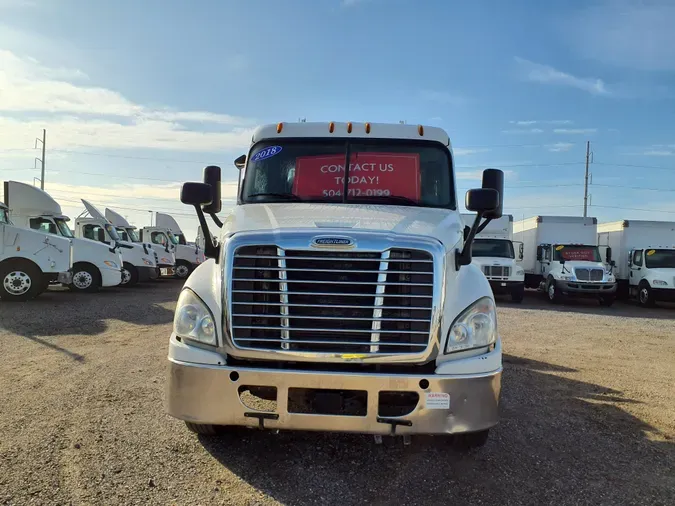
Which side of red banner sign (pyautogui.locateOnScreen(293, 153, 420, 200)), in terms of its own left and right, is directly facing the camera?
front

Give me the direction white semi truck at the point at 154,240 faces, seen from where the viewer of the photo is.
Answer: facing to the right of the viewer

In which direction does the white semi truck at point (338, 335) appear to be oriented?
toward the camera

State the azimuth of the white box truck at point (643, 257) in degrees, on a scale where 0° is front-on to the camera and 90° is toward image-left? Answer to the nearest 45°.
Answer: approximately 315°

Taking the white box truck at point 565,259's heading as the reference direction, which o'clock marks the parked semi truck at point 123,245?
The parked semi truck is roughly at 4 o'clock from the white box truck.

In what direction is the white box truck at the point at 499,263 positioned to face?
toward the camera

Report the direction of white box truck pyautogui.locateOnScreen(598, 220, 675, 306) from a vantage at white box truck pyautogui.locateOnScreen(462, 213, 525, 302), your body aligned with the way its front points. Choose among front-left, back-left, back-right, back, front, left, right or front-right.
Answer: back-left

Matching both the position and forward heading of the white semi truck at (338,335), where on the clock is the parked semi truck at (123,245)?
The parked semi truck is roughly at 5 o'clock from the white semi truck.

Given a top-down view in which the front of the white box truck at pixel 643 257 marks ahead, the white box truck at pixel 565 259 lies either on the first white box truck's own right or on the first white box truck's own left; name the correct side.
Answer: on the first white box truck's own right

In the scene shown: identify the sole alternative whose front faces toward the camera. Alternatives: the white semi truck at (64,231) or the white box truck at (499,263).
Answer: the white box truck at (499,263)

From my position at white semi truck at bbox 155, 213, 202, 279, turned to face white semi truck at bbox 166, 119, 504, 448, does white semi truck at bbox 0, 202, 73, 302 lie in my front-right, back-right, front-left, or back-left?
front-right
